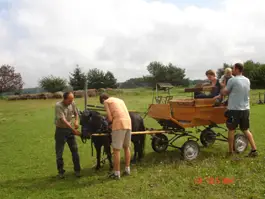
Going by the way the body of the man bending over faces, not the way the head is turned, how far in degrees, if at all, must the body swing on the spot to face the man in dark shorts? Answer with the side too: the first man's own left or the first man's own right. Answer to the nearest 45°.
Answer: approximately 135° to the first man's own right

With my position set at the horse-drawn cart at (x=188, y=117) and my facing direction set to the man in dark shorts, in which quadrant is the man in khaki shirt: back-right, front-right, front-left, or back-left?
back-right

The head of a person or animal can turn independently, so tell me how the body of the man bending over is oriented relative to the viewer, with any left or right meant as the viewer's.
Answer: facing away from the viewer and to the left of the viewer

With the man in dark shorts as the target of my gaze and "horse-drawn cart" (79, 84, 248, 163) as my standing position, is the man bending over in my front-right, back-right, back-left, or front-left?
back-right

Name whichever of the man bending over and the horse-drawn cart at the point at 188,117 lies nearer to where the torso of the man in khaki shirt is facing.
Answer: the man bending over

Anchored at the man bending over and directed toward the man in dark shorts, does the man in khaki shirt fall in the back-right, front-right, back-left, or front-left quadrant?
back-left

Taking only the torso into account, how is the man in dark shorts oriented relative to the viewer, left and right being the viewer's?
facing away from the viewer and to the left of the viewer

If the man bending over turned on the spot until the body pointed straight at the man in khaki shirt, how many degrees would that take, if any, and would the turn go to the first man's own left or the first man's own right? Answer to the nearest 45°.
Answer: approximately 45° to the first man's own left

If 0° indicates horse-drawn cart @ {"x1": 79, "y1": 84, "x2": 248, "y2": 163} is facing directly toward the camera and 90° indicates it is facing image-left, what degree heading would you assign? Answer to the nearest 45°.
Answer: approximately 45°
